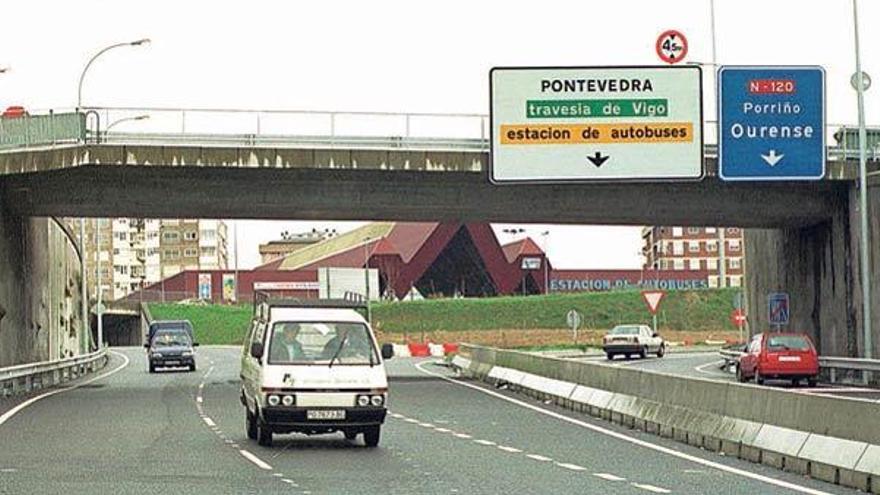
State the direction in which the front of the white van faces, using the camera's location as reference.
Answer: facing the viewer

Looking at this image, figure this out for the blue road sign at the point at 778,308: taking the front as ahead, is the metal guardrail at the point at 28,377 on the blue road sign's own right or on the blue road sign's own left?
on the blue road sign's own right

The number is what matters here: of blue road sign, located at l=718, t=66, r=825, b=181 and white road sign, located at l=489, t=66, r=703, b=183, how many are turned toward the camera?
2

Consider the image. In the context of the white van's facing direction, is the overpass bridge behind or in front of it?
behind

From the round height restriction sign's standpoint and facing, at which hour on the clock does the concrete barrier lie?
The concrete barrier is roughly at 12 o'clock from the round height restriction sign.

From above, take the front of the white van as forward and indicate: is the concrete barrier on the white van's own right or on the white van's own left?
on the white van's own left

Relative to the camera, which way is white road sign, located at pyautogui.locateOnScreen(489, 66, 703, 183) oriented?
toward the camera

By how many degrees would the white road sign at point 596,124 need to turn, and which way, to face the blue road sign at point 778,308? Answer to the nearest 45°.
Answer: approximately 135° to its left

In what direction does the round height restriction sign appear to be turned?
toward the camera

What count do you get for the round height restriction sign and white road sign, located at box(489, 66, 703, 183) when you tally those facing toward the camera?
2

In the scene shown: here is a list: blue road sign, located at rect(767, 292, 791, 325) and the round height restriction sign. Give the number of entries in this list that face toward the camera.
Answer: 2

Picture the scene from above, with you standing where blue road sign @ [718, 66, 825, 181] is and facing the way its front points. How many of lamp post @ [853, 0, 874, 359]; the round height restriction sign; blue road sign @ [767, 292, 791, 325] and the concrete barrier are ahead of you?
1
